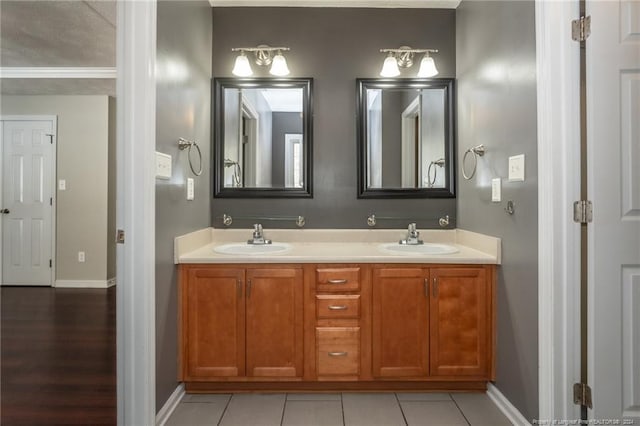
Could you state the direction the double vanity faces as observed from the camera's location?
facing the viewer

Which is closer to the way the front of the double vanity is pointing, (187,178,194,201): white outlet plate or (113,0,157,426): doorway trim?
the doorway trim

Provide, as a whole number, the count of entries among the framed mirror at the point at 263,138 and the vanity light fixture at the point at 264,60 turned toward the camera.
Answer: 2

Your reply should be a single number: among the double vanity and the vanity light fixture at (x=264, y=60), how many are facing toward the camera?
2

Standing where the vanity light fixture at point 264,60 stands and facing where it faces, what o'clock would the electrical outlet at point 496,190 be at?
The electrical outlet is roughly at 10 o'clock from the vanity light fixture.

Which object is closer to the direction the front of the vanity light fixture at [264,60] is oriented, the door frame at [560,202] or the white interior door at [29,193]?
the door frame

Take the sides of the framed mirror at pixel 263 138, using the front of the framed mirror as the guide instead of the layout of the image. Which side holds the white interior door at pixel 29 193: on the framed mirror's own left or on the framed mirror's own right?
on the framed mirror's own right

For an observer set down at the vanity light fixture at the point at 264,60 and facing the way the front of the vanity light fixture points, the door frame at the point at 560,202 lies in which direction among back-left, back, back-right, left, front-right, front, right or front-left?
front-left
